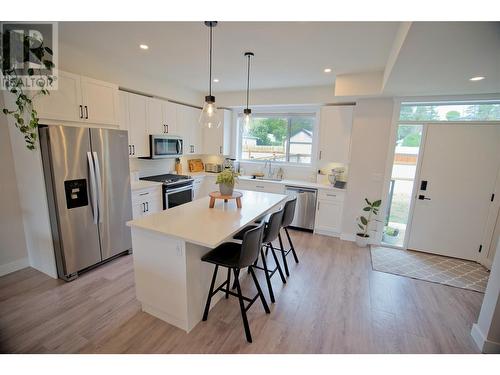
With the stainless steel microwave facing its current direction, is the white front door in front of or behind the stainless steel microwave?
in front

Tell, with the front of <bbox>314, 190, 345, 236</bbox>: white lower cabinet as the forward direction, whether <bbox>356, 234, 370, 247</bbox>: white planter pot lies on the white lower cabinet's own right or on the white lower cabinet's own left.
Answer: on the white lower cabinet's own left

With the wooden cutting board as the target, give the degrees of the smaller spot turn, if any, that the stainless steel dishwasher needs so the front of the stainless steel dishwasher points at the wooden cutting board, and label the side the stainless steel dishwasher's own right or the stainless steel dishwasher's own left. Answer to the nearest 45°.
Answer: approximately 45° to the stainless steel dishwasher's own right

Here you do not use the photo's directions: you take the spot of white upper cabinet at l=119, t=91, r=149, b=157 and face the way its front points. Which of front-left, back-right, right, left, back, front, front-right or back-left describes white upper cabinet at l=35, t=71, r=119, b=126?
right

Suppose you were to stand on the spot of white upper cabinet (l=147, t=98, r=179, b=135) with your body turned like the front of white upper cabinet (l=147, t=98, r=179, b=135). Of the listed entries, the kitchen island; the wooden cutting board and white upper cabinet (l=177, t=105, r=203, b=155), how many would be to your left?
2

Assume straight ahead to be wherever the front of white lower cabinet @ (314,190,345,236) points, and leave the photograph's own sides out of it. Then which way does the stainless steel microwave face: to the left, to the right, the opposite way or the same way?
to the left

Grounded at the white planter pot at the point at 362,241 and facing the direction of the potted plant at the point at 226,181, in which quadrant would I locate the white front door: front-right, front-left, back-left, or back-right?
back-left

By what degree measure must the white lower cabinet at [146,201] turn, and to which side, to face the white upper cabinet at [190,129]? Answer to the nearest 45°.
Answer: approximately 90° to its left

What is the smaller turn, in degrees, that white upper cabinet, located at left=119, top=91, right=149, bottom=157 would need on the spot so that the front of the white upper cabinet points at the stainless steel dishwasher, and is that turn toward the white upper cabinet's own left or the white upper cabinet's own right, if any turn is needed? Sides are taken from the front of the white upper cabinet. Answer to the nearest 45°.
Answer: approximately 45° to the white upper cabinet's own left

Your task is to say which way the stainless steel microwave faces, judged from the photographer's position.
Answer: facing the viewer and to the right of the viewer

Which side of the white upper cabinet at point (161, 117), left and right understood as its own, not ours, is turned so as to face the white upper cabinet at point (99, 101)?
right

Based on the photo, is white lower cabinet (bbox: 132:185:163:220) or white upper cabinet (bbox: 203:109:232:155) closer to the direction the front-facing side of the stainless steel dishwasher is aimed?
the white lower cabinet

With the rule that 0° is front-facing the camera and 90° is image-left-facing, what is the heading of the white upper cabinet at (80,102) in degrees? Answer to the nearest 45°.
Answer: approximately 315°
